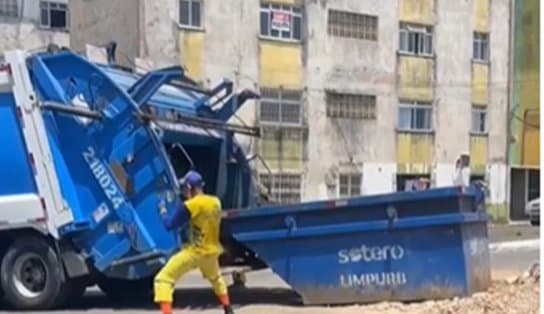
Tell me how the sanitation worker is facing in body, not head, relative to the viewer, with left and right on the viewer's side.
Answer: facing away from the viewer and to the left of the viewer

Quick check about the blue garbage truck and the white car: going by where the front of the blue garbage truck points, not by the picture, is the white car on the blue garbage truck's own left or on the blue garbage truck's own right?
on the blue garbage truck's own right

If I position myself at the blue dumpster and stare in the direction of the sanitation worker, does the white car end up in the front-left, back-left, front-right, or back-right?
back-right

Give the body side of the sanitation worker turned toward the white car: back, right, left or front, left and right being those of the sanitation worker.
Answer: right

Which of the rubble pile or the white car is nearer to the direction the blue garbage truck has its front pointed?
the white car

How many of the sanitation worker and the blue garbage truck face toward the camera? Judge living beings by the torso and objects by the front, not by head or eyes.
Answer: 0

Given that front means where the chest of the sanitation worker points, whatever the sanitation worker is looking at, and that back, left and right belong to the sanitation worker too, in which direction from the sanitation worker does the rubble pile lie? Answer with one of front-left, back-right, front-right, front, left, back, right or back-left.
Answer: back-right

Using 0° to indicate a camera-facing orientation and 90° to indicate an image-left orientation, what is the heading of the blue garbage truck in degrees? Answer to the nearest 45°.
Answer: approximately 135°
